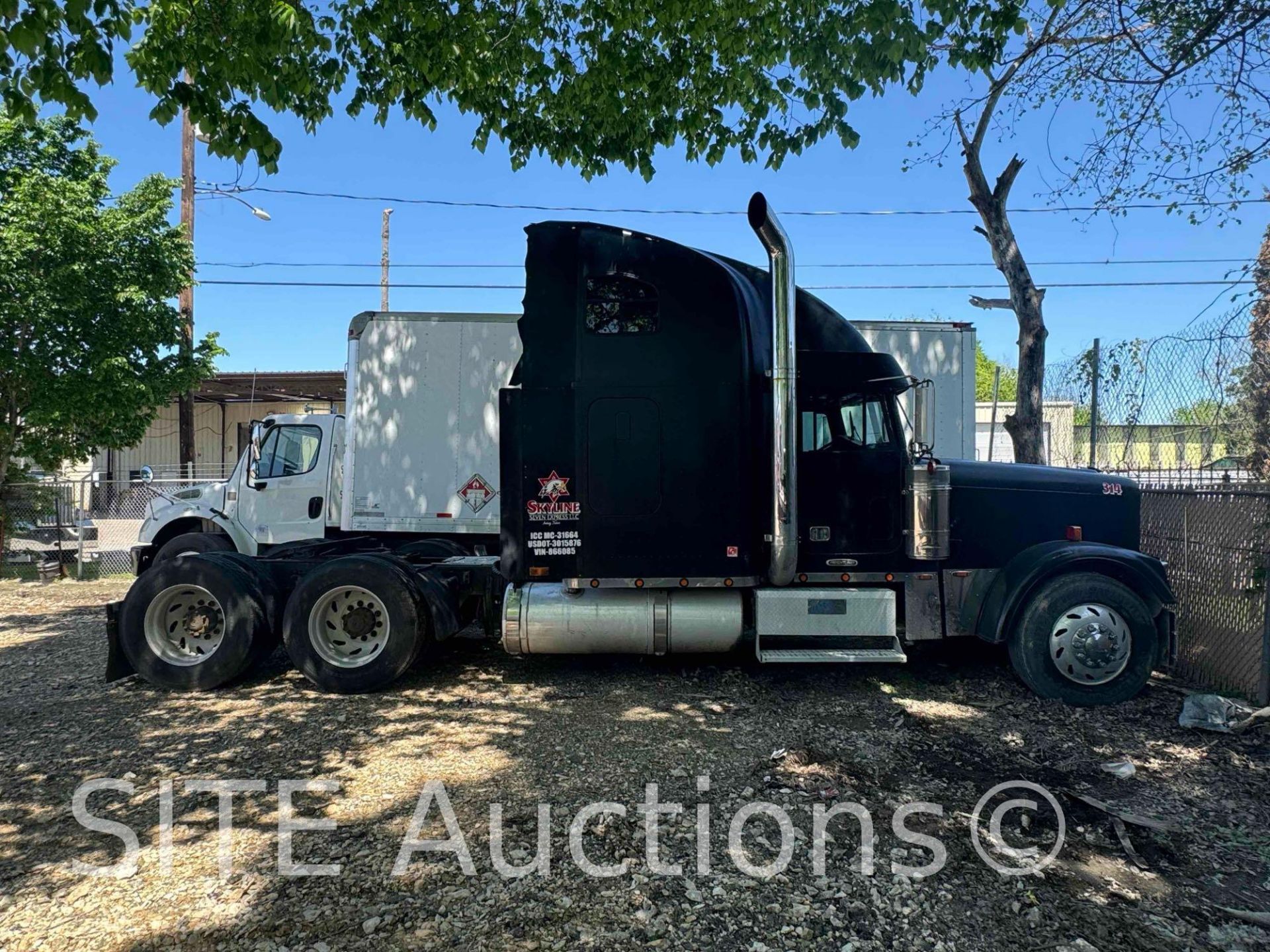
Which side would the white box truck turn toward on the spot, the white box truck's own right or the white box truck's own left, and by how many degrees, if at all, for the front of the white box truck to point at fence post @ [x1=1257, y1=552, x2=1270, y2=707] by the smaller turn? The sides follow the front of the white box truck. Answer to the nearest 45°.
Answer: approximately 135° to the white box truck's own left

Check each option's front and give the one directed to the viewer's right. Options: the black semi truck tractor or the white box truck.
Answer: the black semi truck tractor

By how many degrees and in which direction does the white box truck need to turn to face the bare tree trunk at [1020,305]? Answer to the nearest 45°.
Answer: approximately 180°

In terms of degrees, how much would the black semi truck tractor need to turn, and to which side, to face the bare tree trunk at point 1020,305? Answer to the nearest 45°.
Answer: approximately 45° to its left

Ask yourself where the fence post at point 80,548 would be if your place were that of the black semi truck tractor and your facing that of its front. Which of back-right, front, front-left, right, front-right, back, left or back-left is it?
back-left

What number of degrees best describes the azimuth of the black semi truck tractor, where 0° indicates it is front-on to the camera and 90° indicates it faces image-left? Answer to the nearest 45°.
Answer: approximately 270°

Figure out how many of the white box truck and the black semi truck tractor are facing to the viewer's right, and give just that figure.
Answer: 1

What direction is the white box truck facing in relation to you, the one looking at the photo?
facing to the left of the viewer

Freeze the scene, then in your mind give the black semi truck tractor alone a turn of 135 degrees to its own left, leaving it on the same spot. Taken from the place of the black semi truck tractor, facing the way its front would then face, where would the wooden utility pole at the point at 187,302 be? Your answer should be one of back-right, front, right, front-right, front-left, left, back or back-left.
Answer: front

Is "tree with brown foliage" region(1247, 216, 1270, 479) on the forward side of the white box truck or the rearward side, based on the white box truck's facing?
on the rearward side

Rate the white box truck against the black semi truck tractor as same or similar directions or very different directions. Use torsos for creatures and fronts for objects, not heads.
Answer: very different directions

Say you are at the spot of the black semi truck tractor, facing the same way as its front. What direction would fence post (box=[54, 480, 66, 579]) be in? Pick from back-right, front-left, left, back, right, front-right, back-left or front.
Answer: back-left

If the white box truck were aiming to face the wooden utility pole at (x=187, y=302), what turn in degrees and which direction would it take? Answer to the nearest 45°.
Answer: approximately 45° to its right

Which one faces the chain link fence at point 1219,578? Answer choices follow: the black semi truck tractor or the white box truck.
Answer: the black semi truck tractor

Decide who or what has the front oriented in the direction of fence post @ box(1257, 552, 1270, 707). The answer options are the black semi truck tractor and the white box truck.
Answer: the black semi truck tractor
